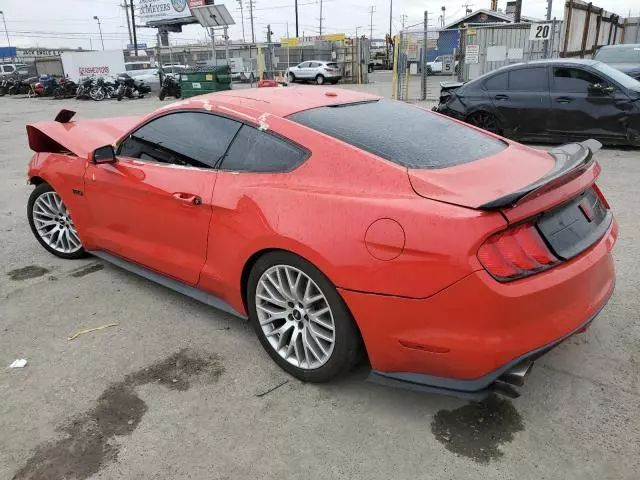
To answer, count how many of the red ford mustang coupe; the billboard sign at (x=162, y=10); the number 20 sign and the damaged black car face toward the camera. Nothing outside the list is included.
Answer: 2

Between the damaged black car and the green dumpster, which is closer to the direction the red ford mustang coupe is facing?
the green dumpster

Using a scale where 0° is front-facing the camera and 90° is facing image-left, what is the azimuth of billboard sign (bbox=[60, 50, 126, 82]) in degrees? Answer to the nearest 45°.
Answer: approximately 0°

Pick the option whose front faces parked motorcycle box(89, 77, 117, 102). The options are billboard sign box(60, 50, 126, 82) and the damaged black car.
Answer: the billboard sign

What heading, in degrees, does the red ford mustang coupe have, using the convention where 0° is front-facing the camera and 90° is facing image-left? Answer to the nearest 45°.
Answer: approximately 135°

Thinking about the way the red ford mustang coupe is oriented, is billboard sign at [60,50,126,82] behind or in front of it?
in front

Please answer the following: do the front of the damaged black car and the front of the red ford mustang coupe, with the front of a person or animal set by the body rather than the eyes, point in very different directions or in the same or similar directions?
very different directions

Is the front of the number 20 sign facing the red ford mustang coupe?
yes

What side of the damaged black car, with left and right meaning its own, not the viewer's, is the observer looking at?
right

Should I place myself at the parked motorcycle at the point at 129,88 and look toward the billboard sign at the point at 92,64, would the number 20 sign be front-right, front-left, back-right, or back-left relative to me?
back-right

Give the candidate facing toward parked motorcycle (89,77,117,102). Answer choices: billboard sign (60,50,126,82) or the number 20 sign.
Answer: the billboard sign

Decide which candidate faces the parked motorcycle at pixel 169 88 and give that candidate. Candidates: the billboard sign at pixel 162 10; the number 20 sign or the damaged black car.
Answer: the billboard sign
